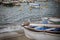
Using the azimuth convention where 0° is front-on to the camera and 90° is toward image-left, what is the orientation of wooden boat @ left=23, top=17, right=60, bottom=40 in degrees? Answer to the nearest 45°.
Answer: approximately 90°
